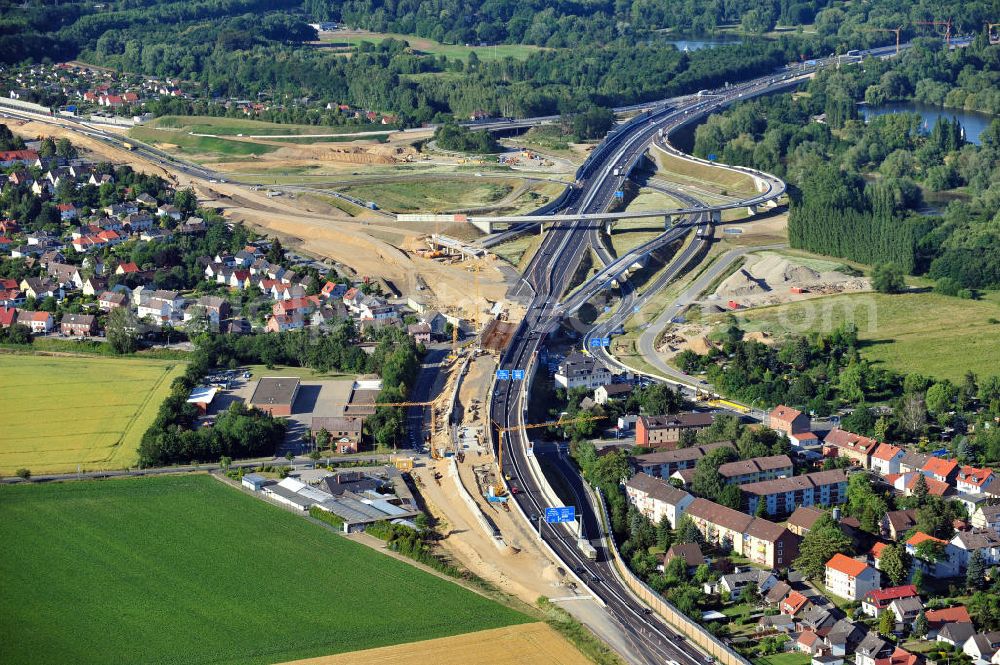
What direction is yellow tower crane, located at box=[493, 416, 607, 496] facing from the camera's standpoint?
to the viewer's right

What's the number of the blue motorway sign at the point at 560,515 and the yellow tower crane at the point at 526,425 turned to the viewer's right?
1

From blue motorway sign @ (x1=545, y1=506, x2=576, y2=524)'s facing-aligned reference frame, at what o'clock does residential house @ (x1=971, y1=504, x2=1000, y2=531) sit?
The residential house is roughly at 9 o'clock from the blue motorway sign.

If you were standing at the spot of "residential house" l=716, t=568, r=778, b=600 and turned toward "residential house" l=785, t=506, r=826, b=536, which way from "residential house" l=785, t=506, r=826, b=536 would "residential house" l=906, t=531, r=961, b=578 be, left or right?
right

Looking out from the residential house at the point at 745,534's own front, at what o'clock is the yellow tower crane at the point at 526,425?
The yellow tower crane is roughly at 3 o'clock from the residential house.

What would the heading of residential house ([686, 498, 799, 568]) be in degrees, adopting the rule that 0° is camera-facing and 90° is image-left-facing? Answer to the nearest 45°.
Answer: approximately 45°

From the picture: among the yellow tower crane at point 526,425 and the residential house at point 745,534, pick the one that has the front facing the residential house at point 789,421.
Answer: the yellow tower crane

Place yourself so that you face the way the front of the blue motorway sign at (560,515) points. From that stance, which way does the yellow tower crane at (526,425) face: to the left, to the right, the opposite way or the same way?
to the left

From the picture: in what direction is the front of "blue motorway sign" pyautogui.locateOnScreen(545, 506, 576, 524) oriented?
toward the camera

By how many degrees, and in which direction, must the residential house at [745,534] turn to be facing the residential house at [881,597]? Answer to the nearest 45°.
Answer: approximately 90° to its left

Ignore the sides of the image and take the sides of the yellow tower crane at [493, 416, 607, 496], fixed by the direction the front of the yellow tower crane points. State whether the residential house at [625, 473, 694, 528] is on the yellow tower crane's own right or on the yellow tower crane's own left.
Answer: on the yellow tower crane's own right

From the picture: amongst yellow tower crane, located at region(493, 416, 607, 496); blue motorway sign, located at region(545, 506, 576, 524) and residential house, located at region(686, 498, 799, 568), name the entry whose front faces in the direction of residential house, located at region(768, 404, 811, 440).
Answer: the yellow tower crane

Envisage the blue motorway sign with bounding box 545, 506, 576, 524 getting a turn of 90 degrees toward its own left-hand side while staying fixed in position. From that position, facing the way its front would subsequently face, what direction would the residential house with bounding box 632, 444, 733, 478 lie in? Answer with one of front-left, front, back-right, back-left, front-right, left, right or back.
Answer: front-left

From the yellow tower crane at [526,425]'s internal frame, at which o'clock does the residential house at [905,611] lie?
The residential house is roughly at 2 o'clock from the yellow tower crane.

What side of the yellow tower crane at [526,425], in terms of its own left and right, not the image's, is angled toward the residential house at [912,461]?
front

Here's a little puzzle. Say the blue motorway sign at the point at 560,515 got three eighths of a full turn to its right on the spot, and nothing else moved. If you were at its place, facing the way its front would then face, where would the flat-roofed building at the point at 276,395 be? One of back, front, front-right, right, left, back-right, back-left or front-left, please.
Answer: front

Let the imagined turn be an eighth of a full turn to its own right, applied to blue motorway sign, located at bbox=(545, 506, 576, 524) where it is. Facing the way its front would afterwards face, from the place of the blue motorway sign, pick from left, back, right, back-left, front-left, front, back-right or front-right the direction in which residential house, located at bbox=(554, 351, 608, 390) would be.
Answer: back-right

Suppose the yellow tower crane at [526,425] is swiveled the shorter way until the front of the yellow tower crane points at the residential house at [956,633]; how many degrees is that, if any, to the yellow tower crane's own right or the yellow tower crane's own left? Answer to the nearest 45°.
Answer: approximately 45° to the yellow tower crane's own right
